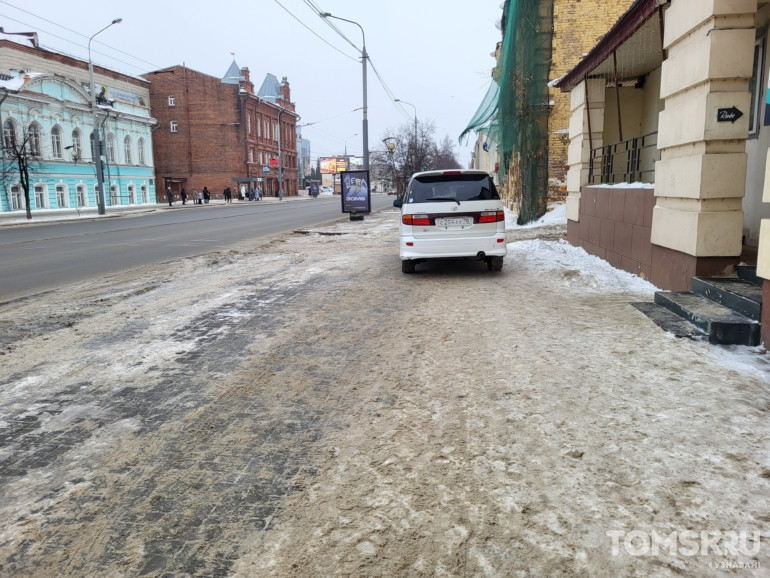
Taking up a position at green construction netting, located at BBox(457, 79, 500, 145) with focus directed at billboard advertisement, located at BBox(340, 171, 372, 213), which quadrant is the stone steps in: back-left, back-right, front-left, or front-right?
back-left

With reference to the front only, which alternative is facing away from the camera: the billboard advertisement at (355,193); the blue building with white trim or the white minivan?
the white minivan

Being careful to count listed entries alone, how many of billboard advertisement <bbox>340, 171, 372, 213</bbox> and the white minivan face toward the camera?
1

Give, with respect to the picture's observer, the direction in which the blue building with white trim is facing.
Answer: facing the viewer and to the right of the viewer

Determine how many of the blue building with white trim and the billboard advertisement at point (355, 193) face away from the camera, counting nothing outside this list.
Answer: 0

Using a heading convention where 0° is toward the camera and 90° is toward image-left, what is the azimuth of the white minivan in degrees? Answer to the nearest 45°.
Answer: approximately 180°

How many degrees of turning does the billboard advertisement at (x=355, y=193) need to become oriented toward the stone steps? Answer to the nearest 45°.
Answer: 0° — it already faces it

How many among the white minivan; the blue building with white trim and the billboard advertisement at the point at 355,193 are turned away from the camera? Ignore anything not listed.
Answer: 1

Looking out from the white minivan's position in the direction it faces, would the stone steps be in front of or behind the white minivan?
behind

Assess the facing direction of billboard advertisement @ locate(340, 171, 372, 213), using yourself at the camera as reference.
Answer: facing the viewer

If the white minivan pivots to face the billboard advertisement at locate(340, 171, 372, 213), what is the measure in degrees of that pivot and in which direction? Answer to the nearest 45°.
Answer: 0° — it already faces it

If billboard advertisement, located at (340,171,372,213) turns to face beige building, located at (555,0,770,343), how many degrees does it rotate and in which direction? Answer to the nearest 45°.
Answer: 0° — it already faces it

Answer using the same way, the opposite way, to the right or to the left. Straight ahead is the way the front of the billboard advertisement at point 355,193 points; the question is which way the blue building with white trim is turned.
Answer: to the left

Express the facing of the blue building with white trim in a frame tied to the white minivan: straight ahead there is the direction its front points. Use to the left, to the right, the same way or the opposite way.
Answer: to the right

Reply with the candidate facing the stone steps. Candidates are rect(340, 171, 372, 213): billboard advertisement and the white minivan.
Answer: the billboard advertisement

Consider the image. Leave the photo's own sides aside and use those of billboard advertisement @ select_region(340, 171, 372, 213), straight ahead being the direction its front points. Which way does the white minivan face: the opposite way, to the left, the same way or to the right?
the opposite way

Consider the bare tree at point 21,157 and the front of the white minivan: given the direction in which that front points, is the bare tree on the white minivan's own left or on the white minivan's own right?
on the white minivan's own left
